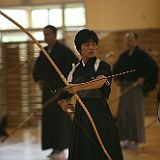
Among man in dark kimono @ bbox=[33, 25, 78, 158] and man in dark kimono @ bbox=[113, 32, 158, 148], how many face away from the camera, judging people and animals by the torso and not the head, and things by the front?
0

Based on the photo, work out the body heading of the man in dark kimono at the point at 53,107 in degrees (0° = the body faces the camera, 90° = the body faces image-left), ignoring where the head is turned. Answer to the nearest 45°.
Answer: approximately 45°

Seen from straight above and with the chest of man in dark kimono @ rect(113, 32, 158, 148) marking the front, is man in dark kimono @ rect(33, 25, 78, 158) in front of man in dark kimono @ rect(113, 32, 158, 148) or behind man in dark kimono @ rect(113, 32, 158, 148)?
in front
